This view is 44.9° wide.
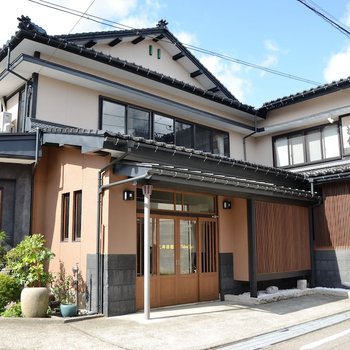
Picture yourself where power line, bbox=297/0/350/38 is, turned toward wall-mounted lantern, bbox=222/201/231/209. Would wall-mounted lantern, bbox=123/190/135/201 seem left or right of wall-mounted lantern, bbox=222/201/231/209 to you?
left

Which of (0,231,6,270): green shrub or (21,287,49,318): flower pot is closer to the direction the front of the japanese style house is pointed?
the flower pot

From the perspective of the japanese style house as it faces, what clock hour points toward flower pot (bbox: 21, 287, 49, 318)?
The flower pot is roughly at 3 o'clock from the japanese style house.

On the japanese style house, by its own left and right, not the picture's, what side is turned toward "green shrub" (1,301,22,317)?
right

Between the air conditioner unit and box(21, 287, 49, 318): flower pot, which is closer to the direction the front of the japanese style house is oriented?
the flower pot

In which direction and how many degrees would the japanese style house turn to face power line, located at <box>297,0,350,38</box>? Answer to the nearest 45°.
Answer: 0° — it already faces it

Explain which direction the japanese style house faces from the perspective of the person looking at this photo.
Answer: facing the viewer and to the right of the viewer
